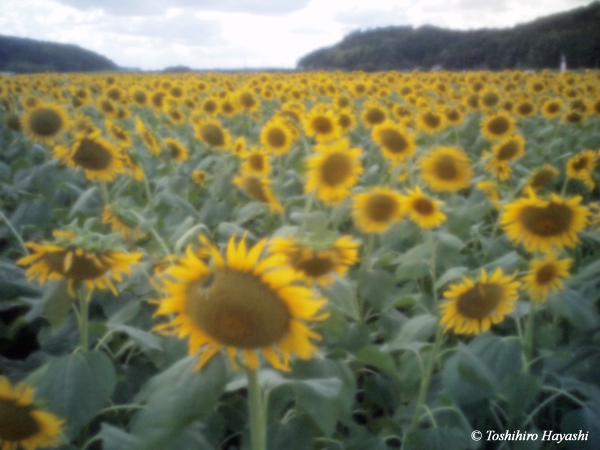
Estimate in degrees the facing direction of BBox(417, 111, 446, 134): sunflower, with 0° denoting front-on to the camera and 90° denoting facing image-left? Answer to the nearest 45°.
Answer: approximately 0°

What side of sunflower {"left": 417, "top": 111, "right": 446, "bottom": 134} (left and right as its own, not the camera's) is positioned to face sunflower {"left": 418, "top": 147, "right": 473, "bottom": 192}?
front

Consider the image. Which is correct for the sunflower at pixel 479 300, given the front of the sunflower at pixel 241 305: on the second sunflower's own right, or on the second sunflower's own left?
on the second sunflower's own left

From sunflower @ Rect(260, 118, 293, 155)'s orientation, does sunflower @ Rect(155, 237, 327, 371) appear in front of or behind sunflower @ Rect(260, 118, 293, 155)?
in front

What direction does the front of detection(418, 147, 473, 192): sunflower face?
toward the camera

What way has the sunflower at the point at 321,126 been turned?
toward the camera

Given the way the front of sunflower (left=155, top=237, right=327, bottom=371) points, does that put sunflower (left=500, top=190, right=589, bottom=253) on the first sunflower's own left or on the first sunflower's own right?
on the first sunflower's own left

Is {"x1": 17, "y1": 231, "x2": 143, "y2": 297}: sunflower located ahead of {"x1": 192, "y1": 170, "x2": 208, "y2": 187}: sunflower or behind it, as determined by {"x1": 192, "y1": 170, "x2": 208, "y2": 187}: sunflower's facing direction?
ahead

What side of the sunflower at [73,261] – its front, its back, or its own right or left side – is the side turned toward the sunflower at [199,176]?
back

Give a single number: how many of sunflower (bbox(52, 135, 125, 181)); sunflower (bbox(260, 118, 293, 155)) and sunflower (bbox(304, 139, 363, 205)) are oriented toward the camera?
3

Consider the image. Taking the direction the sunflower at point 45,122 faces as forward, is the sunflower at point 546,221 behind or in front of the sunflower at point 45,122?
in front

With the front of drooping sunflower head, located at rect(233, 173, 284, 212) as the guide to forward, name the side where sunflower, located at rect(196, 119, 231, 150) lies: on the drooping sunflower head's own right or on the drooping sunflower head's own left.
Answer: on the drooping sunflower head's own right

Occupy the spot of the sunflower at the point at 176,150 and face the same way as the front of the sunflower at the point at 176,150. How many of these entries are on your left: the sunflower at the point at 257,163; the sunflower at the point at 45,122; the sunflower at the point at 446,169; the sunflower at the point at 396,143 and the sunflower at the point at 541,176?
4

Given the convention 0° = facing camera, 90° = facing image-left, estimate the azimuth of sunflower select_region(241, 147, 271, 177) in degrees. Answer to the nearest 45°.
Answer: approximately 0°

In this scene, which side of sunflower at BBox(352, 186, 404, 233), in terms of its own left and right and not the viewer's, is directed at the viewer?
front
